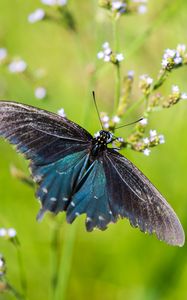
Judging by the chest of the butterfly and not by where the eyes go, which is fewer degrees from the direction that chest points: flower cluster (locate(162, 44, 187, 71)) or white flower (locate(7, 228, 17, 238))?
the flower cluster

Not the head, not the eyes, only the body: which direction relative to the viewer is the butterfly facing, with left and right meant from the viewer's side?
facing away from the viewer and to the right of the viewer

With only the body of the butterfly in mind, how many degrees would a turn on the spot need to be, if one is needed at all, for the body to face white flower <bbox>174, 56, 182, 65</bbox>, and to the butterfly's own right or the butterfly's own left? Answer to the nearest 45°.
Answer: approximately 45° to the butterfly's own right
